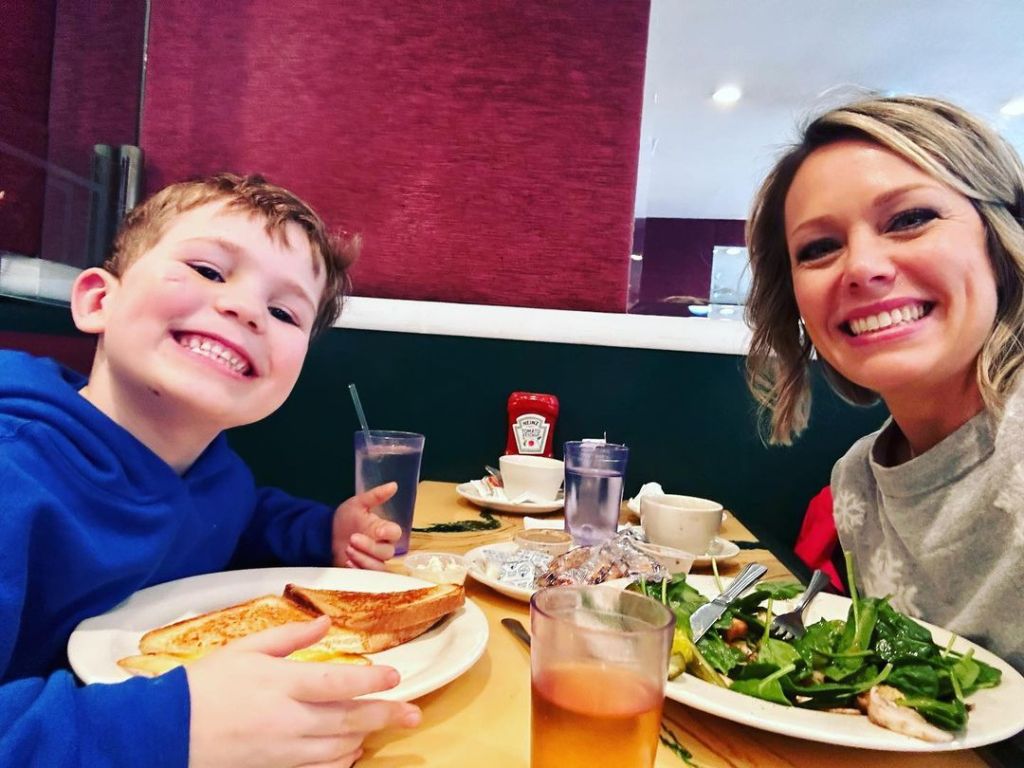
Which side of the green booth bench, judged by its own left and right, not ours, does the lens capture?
front

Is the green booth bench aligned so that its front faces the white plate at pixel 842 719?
yes

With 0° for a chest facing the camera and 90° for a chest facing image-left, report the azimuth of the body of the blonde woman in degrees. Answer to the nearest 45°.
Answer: approximately 45°

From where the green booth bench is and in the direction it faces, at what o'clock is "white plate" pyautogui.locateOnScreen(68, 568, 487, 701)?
The white plate is roughly at 1 o'clock from the green booth bench.

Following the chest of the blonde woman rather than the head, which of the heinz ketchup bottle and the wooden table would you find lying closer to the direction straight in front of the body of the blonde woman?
the wooden table

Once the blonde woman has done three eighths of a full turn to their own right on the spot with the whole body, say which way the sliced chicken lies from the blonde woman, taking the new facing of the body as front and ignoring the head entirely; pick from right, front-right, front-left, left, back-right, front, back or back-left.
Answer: back

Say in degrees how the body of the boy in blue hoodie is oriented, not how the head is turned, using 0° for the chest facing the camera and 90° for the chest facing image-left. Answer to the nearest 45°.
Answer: approximately 315°

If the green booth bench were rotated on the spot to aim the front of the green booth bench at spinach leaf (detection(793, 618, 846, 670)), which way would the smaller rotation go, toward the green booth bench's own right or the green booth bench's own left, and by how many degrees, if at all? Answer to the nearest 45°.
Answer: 0° — it already faces it

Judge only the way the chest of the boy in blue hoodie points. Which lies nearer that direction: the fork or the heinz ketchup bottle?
the fork

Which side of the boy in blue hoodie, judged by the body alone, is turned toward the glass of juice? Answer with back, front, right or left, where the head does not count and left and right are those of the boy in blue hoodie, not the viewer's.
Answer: front
